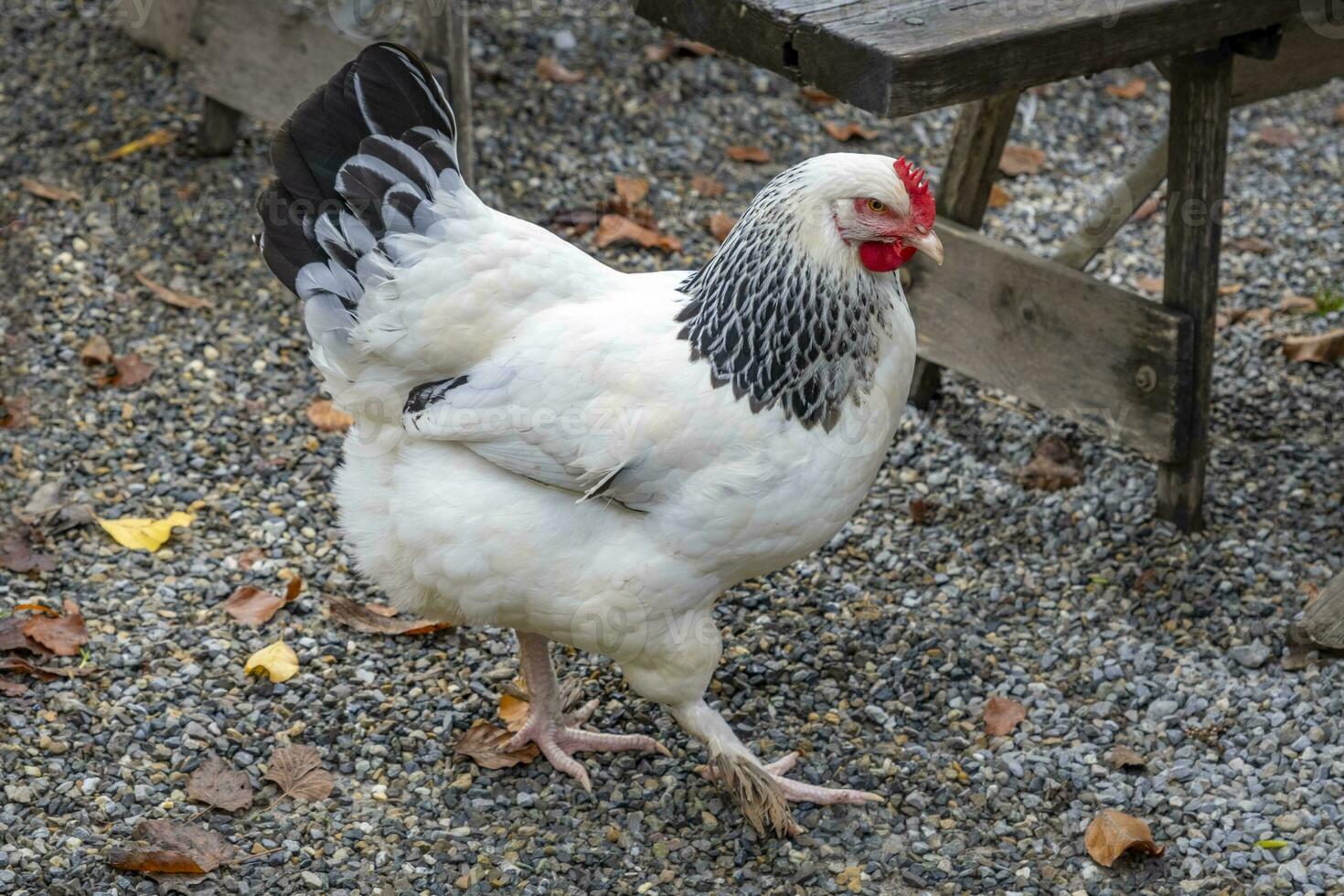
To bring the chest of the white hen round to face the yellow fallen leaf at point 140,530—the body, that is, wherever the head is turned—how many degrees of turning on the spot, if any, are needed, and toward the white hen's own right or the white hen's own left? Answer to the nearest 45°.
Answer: approximately 135° to the white hen's own left

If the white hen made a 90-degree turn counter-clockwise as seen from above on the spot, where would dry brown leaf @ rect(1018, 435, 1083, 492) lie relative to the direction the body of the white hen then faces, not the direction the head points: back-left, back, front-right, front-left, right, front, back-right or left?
front-right

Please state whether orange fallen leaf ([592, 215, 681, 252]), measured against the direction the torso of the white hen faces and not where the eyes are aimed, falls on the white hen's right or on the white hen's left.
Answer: on the white hen's left

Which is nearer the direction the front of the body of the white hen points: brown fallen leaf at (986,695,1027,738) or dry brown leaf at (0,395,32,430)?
the brown fallen leaf

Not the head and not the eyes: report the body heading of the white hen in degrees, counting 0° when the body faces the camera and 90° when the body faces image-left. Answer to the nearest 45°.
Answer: approximately 270°

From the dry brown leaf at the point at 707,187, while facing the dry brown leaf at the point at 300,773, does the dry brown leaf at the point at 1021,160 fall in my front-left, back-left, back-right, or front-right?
back-left

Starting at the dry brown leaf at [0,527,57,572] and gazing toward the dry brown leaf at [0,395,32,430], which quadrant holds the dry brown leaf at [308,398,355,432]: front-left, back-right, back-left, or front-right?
front-right

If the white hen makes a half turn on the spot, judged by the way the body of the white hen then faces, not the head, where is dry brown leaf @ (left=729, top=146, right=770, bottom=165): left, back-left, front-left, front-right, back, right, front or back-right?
right

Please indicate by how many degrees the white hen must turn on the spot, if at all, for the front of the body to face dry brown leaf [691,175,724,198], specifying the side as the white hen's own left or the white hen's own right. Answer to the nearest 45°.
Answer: approximately 90° to the white hen's own left

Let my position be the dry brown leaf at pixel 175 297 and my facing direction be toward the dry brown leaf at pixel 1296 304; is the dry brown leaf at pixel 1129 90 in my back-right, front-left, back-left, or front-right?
front-left

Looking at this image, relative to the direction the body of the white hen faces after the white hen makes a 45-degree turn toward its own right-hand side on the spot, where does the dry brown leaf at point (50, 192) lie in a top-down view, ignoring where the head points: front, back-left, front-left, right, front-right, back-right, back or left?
back

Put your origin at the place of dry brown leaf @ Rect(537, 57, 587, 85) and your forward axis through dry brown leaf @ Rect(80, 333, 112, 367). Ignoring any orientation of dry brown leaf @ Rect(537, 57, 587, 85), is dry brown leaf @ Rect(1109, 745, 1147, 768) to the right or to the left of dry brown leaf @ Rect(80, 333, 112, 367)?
left
